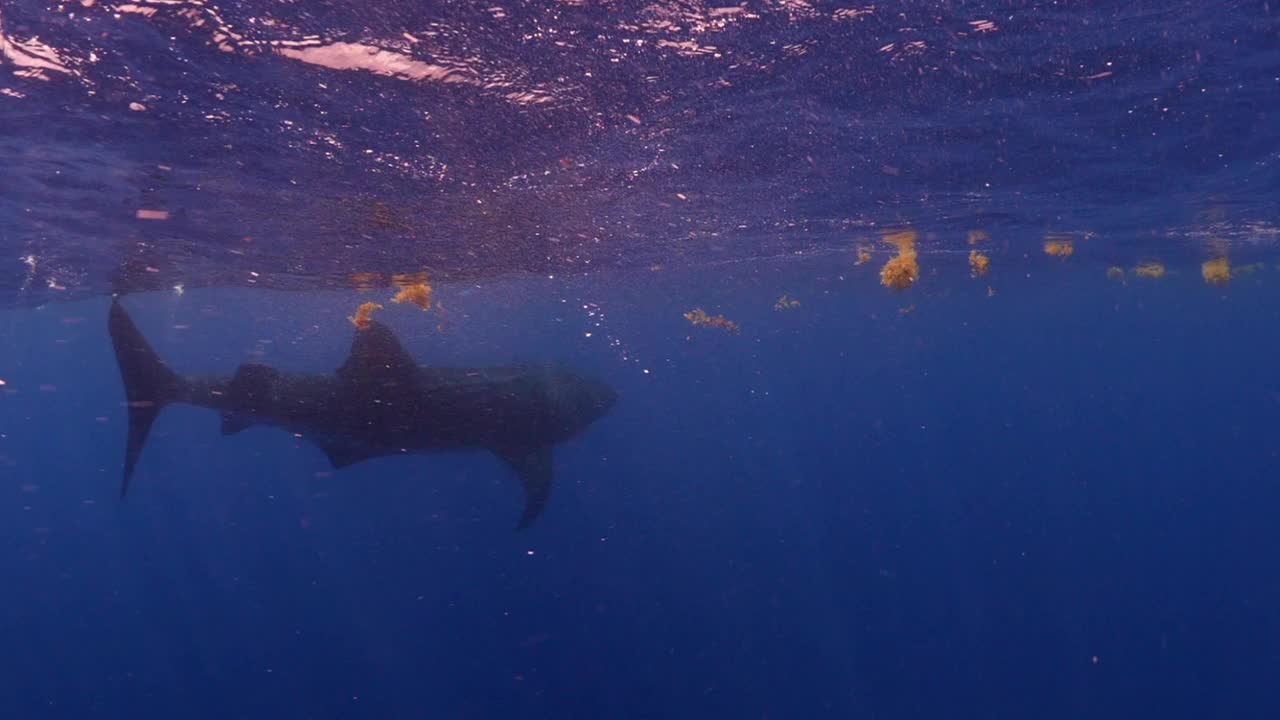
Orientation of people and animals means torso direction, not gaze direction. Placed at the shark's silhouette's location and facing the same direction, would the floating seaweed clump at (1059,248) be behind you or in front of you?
in front

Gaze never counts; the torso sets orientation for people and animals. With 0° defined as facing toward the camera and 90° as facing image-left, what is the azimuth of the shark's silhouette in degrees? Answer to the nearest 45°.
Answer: approximately 270°
